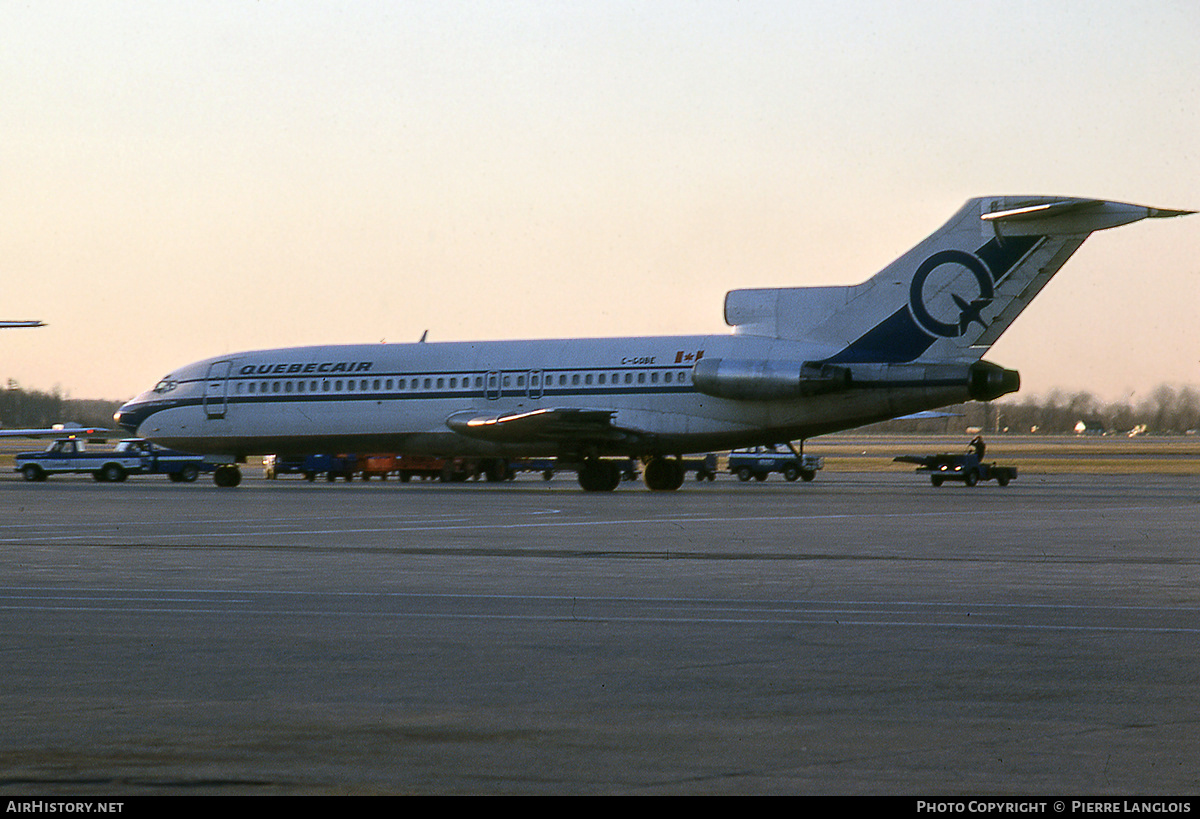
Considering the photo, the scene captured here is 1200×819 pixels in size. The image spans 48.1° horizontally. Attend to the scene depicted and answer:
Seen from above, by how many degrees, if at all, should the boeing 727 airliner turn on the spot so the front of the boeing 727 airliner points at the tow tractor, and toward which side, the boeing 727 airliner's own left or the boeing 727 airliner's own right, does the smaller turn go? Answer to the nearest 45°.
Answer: approximately 135° to the boeing 727 airliner's own right

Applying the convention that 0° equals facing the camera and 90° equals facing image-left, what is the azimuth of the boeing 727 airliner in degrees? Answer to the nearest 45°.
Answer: approximately 90°
